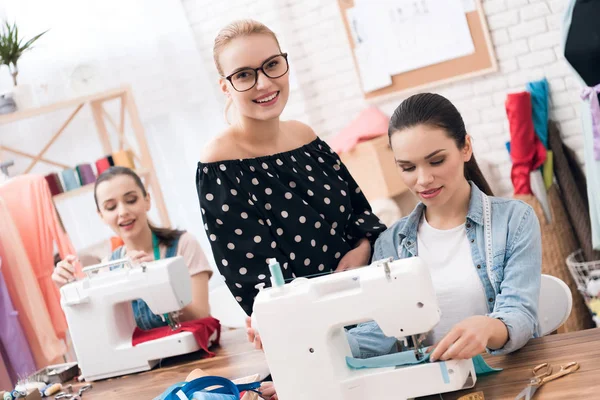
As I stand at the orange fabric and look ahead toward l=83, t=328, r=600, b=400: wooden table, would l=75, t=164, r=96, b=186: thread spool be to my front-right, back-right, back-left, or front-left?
back-left

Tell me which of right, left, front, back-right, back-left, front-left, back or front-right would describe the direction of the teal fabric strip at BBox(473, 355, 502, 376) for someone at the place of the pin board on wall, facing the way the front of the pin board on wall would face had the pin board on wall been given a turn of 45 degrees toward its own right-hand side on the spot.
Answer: front-left

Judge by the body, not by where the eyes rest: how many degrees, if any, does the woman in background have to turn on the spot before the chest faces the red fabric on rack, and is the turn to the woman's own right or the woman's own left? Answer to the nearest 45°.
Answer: approximately 135° to the woman's own left

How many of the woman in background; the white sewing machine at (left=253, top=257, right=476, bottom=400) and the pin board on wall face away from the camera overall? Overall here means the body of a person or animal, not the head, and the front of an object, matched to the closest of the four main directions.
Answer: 1

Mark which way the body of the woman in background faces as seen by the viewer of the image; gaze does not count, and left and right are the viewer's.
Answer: facing the viewer and to the left of the viewer

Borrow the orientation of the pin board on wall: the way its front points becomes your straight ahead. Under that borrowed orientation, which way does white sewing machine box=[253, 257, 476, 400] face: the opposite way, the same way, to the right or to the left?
the opposite way

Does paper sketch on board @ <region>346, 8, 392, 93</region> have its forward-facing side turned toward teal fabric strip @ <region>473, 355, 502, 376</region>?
yes

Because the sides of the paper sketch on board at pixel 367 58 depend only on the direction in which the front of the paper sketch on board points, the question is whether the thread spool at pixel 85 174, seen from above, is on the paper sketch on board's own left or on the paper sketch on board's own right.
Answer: on the paper sketch on board's own right

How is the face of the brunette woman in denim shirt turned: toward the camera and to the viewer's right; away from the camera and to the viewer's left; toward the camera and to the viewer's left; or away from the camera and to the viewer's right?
toward the camera and to the viewer's left

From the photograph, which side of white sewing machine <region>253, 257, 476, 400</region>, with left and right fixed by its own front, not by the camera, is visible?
back

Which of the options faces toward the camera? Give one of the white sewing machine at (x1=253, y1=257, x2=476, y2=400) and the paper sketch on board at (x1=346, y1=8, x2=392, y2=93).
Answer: the paper sketch on board

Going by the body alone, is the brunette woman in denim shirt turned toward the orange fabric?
no

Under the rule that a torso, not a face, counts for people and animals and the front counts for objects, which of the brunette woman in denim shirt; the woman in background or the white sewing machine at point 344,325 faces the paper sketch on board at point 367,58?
the white sewing machine

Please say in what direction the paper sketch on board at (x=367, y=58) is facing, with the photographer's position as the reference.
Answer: facing the viewer

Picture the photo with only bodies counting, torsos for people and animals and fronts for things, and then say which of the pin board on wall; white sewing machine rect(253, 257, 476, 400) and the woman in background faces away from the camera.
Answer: the white sewing machine

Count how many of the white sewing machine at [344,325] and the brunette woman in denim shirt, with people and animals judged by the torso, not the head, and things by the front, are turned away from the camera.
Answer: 1

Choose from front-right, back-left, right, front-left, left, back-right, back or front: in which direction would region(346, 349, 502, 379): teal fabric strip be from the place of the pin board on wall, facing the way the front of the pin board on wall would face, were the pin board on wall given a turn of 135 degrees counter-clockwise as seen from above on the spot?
back-right

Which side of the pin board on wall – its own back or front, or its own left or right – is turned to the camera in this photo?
front

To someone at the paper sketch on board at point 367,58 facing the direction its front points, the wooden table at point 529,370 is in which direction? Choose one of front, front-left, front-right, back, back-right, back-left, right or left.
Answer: front
